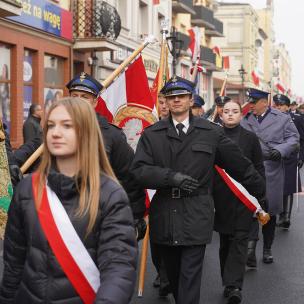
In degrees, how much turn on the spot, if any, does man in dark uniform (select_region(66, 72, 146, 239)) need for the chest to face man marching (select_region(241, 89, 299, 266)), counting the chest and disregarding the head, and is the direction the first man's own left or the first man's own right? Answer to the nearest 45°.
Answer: approximately 135° to the first man's own left

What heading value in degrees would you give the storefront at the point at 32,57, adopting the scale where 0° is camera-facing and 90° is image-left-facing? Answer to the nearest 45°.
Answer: approximately 315°

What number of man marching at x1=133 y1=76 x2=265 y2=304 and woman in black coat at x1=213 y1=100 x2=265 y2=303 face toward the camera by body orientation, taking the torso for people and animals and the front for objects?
2

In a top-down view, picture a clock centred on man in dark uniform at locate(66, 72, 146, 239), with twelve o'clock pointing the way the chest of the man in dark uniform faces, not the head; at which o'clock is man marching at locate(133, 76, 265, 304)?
The man marching is roughly at 10 o'clock from the man in dark uniform.

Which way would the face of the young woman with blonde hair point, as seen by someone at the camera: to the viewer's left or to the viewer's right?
to the viewer's left

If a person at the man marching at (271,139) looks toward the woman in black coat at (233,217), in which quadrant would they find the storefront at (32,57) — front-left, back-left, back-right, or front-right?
back-right
